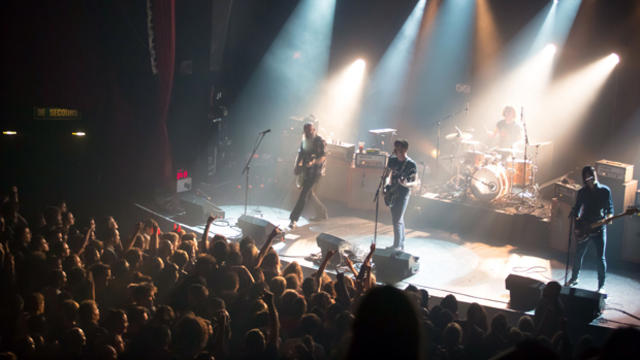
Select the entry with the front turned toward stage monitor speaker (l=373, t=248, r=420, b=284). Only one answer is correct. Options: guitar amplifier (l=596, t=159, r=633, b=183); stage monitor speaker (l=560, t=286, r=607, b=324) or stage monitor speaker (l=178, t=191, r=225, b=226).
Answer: the guitar amplifier

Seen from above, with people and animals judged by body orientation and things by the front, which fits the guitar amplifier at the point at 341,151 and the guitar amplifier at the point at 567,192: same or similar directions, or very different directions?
same or similar directions

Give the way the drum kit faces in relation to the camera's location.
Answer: facing the viewer and to the left of the viewer

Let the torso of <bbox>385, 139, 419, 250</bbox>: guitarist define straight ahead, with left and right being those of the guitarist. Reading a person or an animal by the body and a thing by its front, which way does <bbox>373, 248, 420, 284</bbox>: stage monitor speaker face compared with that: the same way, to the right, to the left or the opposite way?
the opposite way

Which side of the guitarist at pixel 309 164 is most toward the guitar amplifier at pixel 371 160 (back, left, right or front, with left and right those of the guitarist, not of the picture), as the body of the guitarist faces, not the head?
back

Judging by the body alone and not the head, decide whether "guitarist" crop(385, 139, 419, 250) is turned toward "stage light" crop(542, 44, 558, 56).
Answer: no

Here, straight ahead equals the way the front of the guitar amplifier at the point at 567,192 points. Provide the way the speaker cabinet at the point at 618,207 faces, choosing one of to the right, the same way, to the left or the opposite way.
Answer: the same way

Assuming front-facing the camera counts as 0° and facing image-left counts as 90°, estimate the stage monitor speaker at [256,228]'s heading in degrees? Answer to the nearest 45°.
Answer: approximately 225°

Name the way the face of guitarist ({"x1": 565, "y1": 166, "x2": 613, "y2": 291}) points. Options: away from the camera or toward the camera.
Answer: toward the camera

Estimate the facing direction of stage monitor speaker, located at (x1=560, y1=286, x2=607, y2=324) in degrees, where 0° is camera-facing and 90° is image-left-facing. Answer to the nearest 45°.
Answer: approximately 225°

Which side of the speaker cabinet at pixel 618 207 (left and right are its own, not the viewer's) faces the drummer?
right

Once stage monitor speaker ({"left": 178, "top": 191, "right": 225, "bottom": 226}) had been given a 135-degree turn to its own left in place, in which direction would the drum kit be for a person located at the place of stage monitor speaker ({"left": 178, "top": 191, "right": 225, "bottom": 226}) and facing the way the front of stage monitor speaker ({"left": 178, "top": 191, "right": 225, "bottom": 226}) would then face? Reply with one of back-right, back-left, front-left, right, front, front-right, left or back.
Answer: back

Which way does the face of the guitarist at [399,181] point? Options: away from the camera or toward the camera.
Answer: toward the camera

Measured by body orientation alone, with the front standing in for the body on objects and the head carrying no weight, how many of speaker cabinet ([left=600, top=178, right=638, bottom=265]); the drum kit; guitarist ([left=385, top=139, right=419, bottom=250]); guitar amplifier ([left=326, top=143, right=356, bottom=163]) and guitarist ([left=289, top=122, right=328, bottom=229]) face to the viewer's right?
0

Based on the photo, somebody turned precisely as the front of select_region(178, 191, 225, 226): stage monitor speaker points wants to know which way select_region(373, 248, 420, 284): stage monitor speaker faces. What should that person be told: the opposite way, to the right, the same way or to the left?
the same way

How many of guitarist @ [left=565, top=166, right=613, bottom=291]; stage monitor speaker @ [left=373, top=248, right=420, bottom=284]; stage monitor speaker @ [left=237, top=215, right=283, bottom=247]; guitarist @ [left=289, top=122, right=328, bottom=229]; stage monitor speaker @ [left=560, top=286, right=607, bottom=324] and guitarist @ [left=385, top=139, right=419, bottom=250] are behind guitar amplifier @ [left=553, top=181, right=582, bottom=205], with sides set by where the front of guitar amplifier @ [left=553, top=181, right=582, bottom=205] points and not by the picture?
0

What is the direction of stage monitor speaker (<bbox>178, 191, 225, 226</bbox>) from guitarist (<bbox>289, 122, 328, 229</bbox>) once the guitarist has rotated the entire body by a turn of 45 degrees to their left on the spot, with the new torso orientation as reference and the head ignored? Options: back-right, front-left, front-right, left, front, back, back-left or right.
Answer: right

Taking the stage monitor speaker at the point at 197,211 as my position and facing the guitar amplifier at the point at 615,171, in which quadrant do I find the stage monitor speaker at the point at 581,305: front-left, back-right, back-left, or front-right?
front-right
